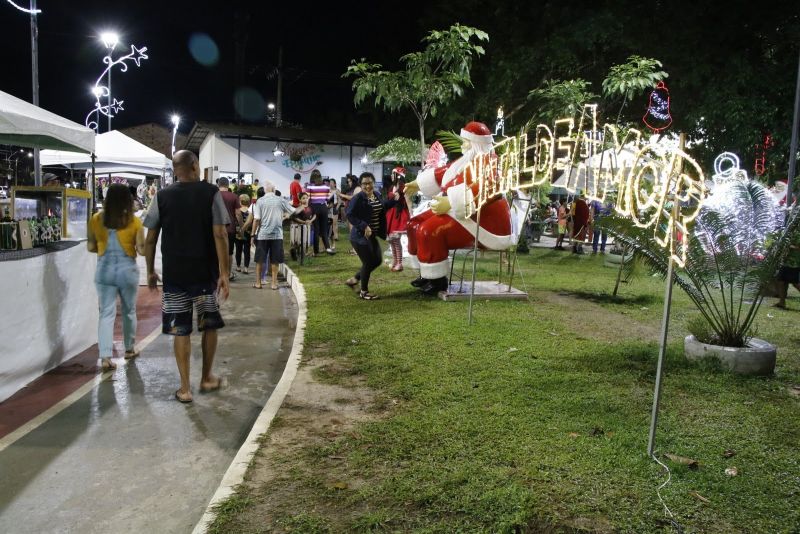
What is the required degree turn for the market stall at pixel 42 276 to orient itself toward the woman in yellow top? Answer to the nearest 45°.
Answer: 0° — it already faces them

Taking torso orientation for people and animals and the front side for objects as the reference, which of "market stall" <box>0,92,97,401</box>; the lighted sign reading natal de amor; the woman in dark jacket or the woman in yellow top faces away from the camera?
the woman in yellow top

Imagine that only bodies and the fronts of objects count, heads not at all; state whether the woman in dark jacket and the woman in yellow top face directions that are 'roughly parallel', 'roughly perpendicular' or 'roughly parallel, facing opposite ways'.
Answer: roughly parallel, facing opposite ways

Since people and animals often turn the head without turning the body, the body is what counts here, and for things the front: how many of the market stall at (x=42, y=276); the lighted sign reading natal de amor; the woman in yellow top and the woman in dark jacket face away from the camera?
1

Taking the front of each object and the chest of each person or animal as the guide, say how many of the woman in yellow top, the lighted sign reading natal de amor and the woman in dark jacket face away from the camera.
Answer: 1

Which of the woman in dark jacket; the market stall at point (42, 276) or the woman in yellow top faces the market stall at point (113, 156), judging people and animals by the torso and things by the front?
the woman in yellow top

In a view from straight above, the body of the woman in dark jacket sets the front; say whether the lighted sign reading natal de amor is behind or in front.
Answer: in front

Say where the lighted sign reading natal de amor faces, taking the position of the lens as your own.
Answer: facing the viewer and to the left of the viewer

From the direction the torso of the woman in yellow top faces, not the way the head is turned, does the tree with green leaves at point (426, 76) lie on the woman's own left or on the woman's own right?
on the woman's own right

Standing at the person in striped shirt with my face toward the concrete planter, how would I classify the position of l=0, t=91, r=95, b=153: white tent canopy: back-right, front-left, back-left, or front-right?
front-right

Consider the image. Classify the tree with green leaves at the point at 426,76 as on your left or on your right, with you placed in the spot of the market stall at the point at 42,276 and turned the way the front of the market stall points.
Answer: on your left

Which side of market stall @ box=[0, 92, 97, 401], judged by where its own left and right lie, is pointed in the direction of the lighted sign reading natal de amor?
front

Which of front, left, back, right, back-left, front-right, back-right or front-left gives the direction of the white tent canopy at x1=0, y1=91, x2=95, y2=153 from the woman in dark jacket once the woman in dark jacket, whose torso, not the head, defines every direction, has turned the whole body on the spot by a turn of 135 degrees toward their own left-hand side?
back-left

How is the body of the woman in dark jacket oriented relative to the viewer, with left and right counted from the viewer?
facing the viewer and to the right of the viewer

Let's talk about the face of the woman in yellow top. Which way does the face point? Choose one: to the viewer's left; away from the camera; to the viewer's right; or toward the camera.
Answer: away from the camera

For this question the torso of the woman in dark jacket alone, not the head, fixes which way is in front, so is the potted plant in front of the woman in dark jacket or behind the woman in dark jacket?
in front

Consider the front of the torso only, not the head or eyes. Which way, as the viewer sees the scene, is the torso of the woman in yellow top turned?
away from the camera
